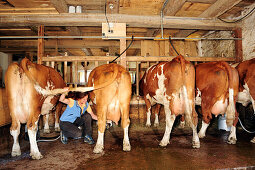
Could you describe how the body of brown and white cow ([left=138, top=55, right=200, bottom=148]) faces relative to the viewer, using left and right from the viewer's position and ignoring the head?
facing away from the viewer and to the left of the viewer

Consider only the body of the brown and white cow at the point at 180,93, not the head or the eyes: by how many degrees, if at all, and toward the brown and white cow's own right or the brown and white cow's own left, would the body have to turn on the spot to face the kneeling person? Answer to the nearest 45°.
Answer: approximately 45° to the brown and white cow's own left

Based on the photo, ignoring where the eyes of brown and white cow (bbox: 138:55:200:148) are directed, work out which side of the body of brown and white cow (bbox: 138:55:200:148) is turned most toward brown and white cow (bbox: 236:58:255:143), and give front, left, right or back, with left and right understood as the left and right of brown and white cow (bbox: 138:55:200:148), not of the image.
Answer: right

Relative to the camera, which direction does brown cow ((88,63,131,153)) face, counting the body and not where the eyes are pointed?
away from the camera

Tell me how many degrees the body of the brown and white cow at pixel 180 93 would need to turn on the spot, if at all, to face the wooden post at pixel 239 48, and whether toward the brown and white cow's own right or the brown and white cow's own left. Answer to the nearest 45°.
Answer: approximately 90° to the brown and white cow's own right

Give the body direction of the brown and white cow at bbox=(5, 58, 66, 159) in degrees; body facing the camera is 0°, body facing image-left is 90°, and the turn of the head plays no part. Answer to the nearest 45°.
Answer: approximately 225°

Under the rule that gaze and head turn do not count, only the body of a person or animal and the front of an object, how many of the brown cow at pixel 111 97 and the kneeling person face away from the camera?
1
